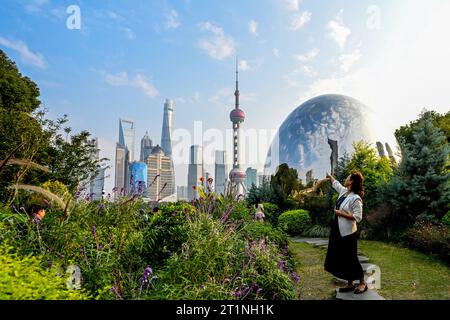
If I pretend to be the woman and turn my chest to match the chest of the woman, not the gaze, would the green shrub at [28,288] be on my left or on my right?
on my left

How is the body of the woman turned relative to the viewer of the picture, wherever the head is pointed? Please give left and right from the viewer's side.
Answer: facing to the left of the viewer

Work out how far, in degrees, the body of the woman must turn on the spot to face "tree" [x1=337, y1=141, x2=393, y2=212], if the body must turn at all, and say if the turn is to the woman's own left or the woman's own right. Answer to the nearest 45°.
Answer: approximately 90° to the woman's own right

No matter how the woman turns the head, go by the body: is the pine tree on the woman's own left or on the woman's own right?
on the woman's own right

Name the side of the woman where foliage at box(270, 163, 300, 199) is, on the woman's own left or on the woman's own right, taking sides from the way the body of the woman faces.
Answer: on the woman's own right

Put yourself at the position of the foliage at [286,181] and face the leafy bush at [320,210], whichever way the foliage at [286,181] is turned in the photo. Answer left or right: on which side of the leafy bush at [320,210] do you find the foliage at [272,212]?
right
